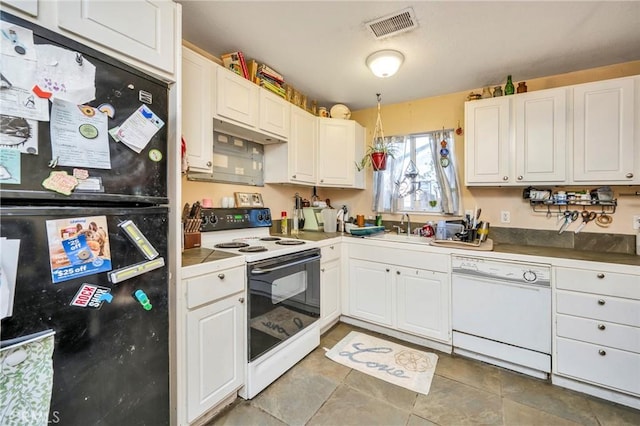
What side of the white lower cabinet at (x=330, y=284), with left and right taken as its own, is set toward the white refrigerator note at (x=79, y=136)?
right

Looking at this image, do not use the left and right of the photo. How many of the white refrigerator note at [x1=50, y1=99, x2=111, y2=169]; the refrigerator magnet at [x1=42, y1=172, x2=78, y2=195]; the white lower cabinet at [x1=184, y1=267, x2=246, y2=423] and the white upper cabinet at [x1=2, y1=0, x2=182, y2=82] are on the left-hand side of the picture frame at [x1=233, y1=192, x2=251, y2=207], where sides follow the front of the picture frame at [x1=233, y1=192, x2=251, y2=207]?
0

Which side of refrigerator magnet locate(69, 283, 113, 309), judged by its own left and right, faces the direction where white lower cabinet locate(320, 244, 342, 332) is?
left

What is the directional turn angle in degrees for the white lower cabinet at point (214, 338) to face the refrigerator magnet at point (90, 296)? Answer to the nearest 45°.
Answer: approximately 90° to its right

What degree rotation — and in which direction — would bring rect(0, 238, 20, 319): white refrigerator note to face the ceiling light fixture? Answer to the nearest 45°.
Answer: approximately 45° to its left

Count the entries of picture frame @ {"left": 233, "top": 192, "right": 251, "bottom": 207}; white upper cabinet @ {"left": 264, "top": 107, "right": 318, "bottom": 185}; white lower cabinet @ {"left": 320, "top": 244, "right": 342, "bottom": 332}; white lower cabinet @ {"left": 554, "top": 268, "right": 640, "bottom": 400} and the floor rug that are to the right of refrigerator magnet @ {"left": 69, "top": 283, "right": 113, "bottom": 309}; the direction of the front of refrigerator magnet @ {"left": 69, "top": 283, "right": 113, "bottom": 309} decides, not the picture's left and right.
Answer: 0

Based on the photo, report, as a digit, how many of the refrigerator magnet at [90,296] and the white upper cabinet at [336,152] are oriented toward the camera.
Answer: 2

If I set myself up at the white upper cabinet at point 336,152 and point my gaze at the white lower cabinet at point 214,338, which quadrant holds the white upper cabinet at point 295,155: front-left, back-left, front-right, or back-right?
front-right

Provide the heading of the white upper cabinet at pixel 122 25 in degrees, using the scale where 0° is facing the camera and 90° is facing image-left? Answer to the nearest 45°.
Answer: approximately 315°

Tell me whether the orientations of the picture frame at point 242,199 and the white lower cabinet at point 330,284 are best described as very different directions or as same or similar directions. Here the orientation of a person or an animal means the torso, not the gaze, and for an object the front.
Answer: same or similar directions

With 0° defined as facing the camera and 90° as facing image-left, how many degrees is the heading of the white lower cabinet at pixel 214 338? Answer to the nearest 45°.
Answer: approximately 315°

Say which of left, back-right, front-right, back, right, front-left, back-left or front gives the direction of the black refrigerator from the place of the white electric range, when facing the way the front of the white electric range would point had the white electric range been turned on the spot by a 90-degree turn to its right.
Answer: front

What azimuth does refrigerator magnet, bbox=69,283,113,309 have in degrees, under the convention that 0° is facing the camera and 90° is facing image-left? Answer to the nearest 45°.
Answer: approximately 0°

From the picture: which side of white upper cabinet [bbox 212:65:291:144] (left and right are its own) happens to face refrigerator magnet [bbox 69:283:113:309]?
right

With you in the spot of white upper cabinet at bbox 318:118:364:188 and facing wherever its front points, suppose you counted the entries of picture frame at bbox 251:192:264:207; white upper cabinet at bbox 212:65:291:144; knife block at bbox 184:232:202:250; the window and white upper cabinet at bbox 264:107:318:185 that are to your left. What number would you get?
1

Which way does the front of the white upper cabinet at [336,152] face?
toward the camera
